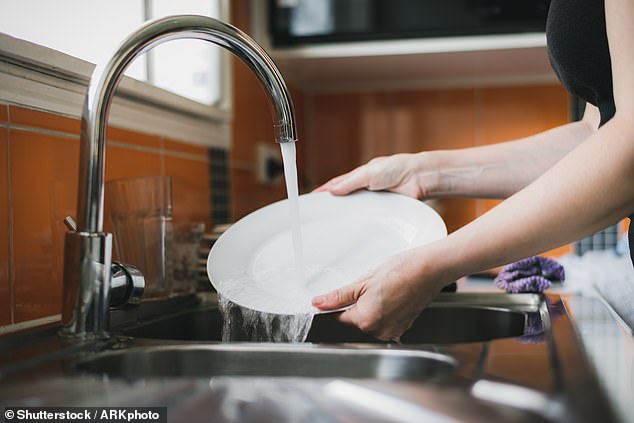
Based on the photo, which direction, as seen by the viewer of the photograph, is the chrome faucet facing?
facing to the right of the viewer
